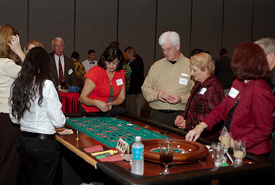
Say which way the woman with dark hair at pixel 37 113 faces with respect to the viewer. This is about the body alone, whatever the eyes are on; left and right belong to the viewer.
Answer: facing away from the viewer and to the right of the viewer

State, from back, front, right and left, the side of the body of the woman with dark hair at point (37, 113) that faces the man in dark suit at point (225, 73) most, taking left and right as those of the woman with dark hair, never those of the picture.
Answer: front

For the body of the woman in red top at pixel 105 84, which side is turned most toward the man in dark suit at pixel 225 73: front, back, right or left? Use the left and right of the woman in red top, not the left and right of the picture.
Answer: left

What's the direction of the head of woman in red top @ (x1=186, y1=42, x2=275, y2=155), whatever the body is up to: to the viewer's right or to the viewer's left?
to the viewer's left

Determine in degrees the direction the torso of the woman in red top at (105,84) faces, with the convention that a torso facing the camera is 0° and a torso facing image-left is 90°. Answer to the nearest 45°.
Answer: approximately 315°

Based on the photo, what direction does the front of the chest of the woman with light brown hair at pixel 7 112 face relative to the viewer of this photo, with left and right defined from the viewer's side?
facing to the right of the viewer

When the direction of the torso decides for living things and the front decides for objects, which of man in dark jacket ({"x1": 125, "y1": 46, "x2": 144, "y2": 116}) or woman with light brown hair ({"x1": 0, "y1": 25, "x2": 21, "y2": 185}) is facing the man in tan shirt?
the woman with light brown hair

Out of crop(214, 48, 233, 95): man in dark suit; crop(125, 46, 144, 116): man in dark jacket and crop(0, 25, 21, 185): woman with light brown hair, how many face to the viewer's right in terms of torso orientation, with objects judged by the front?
1
